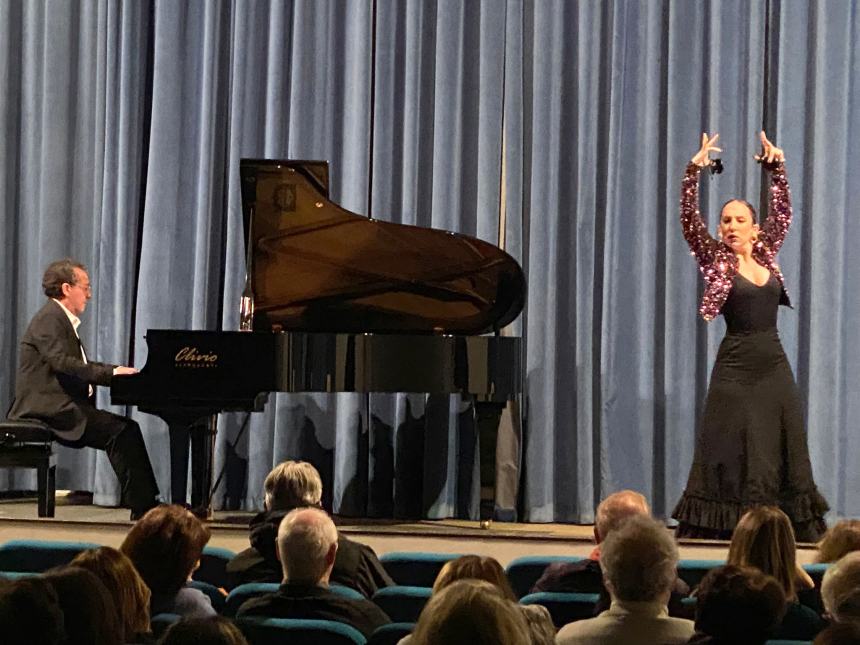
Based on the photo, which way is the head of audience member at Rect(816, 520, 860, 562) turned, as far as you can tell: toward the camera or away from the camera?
away from the camera

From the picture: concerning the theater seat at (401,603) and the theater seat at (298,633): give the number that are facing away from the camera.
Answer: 2

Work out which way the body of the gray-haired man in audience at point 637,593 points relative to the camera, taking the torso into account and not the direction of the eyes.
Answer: away from the camera

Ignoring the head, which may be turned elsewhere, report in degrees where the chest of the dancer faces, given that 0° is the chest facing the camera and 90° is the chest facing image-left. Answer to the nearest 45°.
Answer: approximately 0°

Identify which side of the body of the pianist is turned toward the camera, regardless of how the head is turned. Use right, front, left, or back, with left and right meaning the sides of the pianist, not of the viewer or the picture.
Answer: right

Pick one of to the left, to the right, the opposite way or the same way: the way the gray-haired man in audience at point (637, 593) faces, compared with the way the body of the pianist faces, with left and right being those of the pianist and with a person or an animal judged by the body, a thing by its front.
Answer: to the left

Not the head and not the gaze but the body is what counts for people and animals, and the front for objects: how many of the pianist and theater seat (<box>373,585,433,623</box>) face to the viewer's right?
1

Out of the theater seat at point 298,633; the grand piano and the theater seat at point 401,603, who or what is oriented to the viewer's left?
the grand piano

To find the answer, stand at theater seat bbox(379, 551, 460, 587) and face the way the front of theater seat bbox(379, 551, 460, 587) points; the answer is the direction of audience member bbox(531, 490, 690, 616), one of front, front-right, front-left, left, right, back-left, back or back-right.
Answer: back-right

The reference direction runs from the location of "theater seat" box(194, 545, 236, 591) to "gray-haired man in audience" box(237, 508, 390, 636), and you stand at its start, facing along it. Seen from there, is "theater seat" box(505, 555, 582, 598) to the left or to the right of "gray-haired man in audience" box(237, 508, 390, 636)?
left

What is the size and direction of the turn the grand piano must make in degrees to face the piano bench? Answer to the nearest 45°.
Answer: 0° — it already faces it

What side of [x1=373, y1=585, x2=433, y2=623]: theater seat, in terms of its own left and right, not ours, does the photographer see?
back

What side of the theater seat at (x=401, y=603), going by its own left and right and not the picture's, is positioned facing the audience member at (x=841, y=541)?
right

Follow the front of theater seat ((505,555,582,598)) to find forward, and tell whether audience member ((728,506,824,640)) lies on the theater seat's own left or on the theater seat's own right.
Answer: on the theater seat's own right
